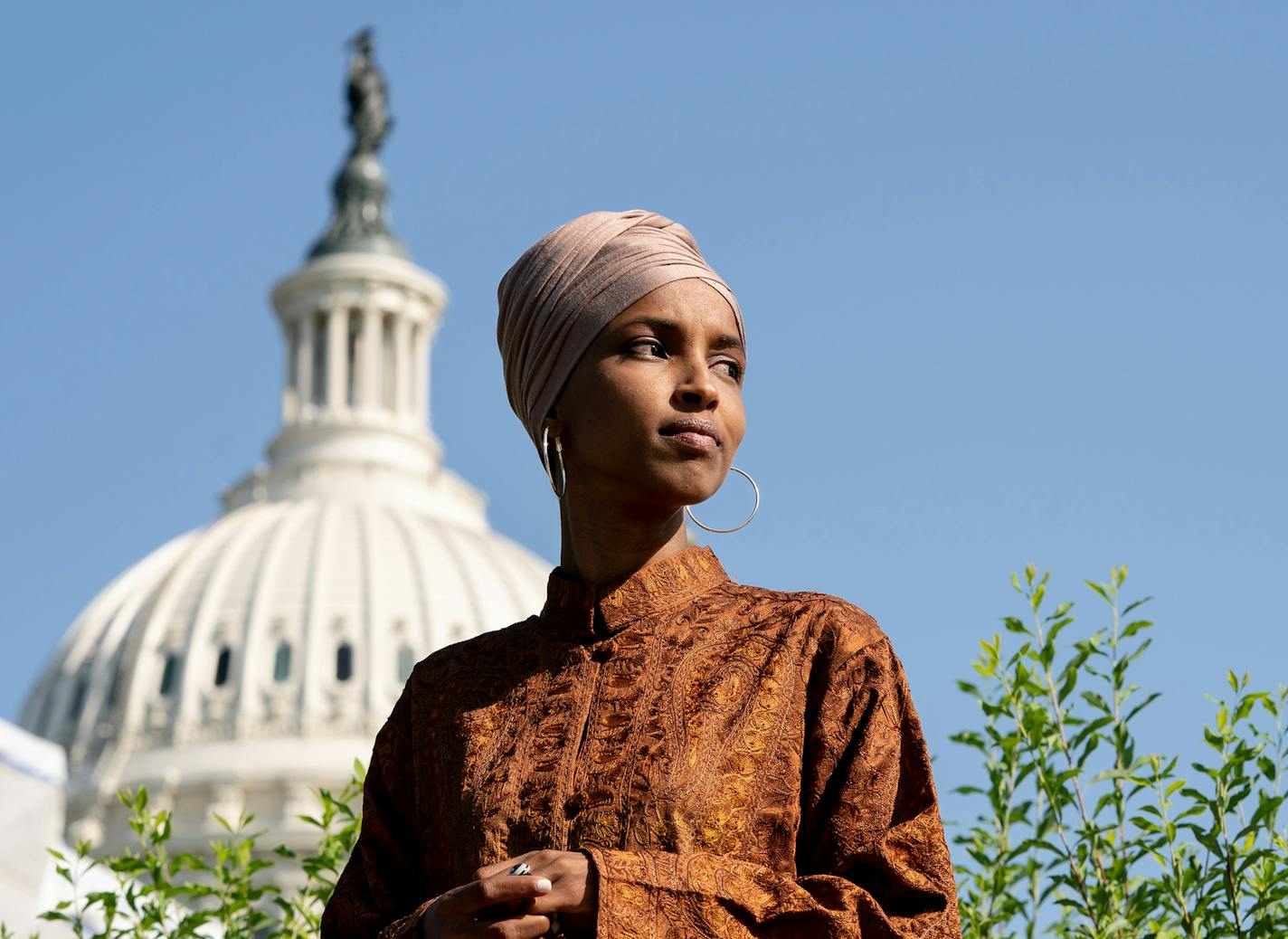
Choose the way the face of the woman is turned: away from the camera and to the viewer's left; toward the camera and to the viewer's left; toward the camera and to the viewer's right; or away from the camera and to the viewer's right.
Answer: toward the camera and to the viewer's right

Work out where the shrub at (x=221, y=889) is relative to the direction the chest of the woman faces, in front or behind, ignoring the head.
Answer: behind

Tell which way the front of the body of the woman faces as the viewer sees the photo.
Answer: toward the camera
